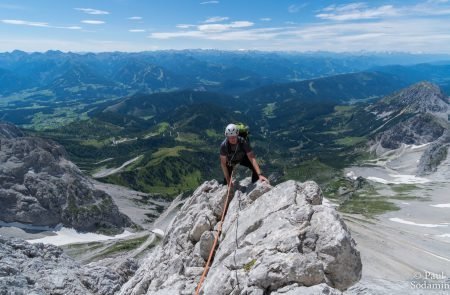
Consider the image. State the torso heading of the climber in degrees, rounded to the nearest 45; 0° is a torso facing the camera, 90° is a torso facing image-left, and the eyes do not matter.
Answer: approximately 0°
